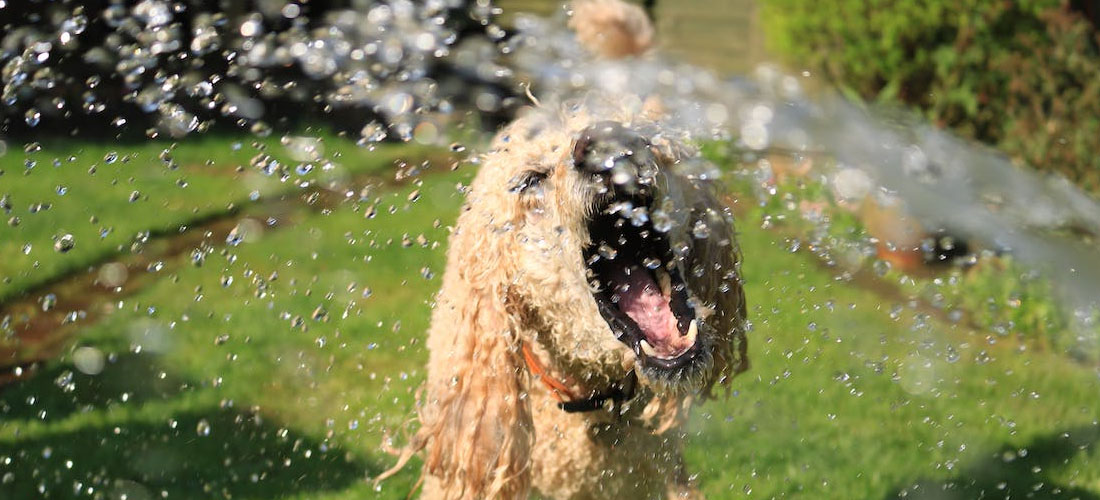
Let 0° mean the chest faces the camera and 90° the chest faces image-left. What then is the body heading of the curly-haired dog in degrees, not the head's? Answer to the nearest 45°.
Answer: approximately 315°

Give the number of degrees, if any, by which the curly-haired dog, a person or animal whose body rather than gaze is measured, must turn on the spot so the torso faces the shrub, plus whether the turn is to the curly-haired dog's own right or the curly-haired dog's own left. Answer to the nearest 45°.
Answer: approximately 90° to the curly-haired dog's own left
